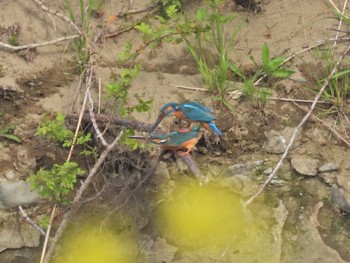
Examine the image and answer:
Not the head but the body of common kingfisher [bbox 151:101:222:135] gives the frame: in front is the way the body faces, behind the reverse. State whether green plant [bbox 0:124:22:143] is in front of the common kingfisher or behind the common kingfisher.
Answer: in front

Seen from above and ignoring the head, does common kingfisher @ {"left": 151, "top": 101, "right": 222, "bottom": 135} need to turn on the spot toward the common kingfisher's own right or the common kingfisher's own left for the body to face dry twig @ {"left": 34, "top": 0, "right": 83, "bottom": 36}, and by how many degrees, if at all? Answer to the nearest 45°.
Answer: approximately 45° to the common kingfisher's own right

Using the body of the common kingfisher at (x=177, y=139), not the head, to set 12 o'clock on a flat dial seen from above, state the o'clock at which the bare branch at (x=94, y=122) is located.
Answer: The bare branch is roughly at 1 o'clock from the common kingfisher.

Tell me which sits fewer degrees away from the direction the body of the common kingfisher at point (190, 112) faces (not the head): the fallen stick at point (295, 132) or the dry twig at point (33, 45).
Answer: the dry twig

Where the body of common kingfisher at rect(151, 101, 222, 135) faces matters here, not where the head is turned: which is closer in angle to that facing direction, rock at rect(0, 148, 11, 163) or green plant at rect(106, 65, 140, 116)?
the rock

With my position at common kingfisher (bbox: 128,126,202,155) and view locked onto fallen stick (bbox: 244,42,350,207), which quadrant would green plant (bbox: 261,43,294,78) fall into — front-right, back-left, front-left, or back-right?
front-left

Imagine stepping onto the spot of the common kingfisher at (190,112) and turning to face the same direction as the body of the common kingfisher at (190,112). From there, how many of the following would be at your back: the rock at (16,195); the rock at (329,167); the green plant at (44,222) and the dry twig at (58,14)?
1

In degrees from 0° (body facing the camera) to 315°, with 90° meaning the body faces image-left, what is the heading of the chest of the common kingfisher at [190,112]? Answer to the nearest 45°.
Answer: approximately 90°

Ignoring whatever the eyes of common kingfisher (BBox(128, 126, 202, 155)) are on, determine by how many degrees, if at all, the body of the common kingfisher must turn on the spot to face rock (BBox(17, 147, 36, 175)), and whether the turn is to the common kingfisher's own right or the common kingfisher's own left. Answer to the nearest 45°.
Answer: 0° — it already faces it

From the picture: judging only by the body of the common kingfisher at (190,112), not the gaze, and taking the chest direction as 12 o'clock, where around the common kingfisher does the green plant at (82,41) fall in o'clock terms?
The green plant is roughly at 2 o'clock from the common kingfisher.

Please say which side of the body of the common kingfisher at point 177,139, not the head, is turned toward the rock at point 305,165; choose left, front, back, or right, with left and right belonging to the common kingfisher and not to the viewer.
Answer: back

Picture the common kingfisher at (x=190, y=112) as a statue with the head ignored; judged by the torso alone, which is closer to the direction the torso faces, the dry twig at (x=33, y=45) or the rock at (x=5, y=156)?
the rock

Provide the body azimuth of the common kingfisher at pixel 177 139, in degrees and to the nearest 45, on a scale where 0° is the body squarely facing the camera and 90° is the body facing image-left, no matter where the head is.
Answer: approximately 90°
